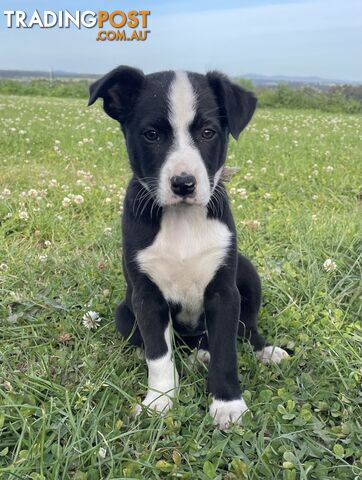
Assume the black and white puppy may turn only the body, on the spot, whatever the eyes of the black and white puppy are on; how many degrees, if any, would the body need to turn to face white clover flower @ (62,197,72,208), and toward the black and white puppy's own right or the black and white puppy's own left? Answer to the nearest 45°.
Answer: approximately 135° to the black and white puppy's own right

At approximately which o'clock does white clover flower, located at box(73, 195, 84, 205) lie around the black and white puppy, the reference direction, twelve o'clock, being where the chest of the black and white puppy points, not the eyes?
The white clover flower is roughly at 5 o'clock from the black and white puppy.

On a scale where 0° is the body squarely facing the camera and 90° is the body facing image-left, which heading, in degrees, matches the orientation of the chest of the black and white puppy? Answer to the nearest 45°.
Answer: approximately 0°

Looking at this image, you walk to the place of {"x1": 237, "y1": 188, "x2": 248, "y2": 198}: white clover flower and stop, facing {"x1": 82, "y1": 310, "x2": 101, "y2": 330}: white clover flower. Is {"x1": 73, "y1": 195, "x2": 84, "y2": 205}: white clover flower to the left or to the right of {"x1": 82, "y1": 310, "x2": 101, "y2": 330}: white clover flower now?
right

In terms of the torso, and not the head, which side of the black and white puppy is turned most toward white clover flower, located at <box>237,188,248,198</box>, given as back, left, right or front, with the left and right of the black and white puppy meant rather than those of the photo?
back

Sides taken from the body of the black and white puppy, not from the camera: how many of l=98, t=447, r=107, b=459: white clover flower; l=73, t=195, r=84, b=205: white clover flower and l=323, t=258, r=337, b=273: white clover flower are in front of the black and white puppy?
1

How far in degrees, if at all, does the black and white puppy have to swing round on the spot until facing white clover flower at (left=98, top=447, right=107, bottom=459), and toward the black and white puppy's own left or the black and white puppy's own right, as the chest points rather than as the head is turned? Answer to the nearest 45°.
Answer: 0° — it already faces it

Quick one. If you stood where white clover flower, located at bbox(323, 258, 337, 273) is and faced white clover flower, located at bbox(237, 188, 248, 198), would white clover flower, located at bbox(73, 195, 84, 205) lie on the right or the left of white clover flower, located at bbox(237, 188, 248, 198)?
left
